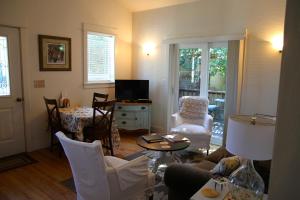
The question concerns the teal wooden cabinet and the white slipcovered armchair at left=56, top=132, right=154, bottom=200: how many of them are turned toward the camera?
1

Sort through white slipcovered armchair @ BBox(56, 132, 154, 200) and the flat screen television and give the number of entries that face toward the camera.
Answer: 1

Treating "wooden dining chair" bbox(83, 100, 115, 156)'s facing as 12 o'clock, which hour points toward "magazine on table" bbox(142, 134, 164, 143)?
The magazine on table is roughly at 6 o'clock from the wooden dining chair.

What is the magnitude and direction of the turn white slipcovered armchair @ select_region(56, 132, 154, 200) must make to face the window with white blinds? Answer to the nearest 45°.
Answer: approximately 45° to its left

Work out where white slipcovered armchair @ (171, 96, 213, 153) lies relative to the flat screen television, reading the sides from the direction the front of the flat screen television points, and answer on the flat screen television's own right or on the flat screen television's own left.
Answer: on the flat screen television's own left

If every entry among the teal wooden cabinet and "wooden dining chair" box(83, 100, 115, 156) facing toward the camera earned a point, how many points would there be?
1

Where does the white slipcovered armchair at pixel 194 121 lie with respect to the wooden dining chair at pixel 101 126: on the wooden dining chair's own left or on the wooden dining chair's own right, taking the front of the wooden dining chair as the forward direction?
on the wooden dining chair's own right

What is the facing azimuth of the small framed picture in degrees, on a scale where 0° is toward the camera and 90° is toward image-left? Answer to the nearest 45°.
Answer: approximately 315°

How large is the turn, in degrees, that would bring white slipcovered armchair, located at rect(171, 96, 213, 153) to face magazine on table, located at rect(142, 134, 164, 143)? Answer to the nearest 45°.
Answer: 0° — it already faces it

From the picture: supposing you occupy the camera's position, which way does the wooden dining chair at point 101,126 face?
facing away from the viewer and to the left of the viewer

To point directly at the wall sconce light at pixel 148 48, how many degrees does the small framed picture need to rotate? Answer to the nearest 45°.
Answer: approximately 45° to its left

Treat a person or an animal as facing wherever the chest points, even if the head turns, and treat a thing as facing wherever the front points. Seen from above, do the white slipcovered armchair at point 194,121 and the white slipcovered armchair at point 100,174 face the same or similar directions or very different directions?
very different directions
